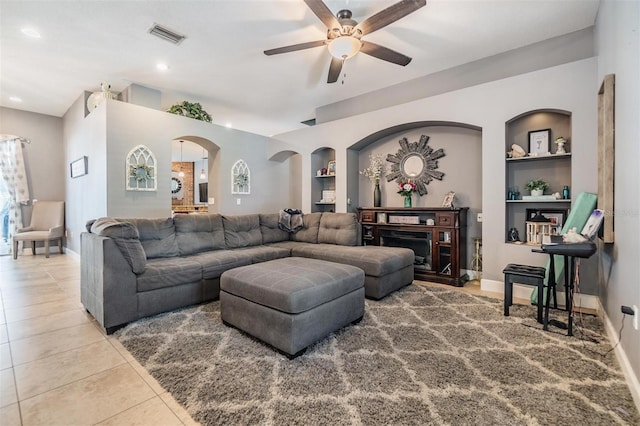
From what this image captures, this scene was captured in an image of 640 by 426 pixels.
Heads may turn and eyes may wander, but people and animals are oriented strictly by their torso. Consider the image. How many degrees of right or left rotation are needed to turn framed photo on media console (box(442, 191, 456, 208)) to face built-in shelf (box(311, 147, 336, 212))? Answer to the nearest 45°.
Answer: approximately 45° to its right

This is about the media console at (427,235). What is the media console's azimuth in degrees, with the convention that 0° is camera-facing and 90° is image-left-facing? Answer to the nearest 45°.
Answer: approximately 45°

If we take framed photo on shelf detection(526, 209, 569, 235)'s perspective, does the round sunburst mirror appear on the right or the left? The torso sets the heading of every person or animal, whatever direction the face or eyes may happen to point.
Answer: on its right

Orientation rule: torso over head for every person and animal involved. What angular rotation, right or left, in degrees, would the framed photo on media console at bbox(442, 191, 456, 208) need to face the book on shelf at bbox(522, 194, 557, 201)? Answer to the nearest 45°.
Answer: approximately 90° to its left

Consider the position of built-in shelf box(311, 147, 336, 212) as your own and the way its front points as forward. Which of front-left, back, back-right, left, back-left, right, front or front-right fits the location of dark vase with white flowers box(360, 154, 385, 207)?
left

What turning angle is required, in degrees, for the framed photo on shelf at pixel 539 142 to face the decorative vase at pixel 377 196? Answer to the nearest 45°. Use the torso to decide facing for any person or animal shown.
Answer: approximately 45° to its right

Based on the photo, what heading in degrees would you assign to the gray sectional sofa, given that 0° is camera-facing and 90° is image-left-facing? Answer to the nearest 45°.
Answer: approximately 315°

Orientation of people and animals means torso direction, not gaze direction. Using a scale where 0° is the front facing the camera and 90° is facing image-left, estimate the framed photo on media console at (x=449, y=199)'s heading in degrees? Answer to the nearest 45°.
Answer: approximately 45°

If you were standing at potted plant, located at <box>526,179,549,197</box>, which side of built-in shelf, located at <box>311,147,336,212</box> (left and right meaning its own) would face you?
left

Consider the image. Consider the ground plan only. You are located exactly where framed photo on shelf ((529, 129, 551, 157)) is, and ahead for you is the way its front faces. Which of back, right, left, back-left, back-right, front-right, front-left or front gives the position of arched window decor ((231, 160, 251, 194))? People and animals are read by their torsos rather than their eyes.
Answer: front-right

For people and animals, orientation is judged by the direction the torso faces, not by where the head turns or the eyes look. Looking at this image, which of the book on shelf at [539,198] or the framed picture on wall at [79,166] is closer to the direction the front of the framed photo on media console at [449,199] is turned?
the framed picture on wall

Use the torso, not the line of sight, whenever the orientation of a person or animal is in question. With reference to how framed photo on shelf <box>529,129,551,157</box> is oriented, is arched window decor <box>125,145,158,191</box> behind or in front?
in front

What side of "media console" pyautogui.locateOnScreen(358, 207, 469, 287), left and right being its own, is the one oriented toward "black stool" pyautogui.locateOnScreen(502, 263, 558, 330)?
left
